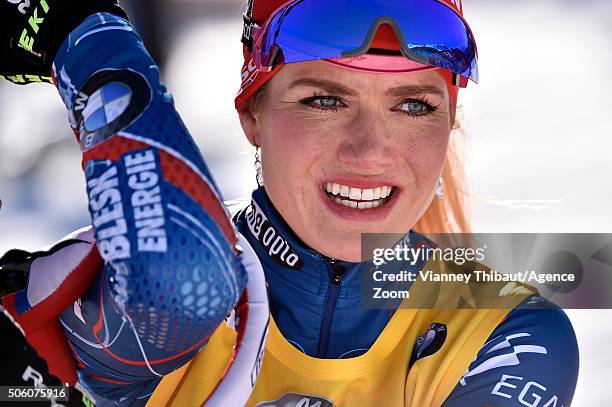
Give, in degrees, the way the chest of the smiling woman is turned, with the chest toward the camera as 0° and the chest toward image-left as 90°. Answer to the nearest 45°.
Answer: approximately 0°
